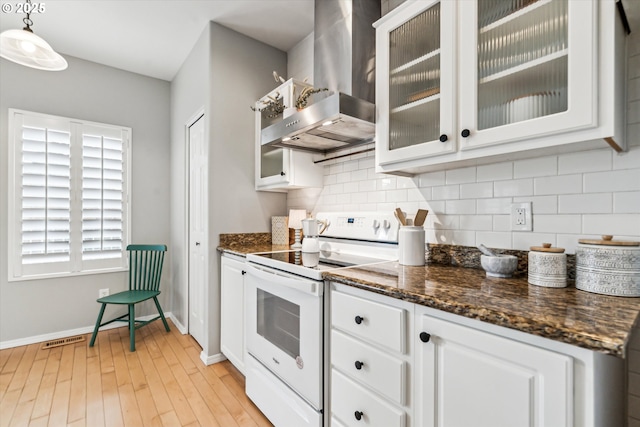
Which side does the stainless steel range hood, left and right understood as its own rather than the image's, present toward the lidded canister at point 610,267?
left

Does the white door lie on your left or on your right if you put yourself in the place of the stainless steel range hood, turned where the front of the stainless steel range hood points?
on your right

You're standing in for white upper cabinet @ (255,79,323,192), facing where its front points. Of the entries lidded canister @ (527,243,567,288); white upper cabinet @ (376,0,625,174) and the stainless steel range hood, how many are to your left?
3

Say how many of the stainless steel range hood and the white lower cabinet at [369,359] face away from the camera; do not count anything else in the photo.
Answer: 0

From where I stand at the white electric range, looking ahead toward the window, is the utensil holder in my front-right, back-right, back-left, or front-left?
back-right

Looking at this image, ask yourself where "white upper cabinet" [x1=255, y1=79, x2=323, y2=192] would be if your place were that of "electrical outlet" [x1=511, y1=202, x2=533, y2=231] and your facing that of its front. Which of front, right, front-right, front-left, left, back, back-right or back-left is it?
right

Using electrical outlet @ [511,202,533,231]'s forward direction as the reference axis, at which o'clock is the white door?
The white door is roughly at 3 o'clock from the electrical outlet.

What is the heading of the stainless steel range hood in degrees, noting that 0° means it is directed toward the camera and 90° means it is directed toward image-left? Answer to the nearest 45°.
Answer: approximately 45°
